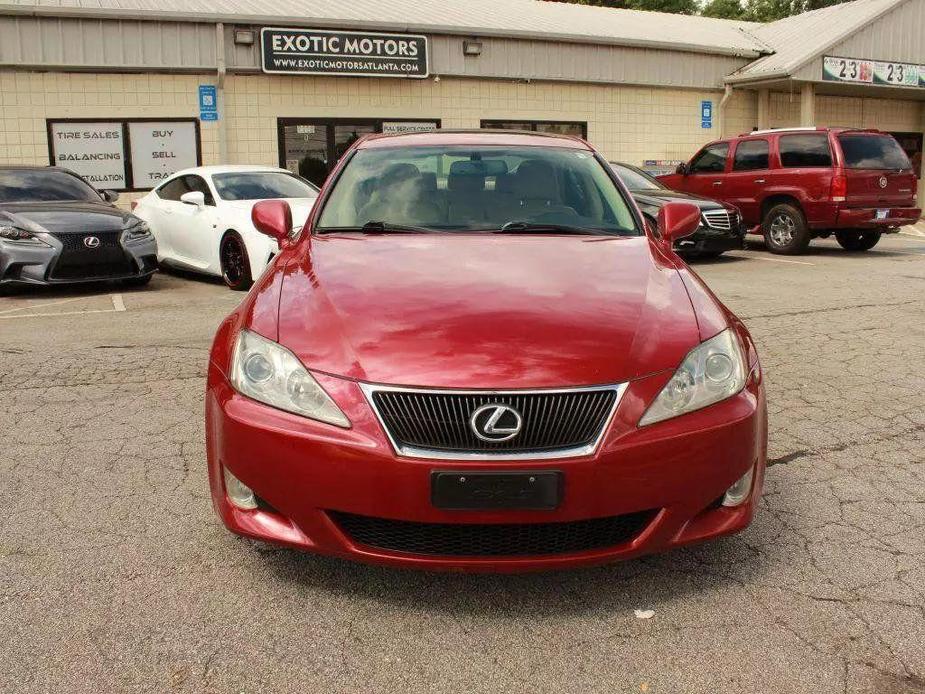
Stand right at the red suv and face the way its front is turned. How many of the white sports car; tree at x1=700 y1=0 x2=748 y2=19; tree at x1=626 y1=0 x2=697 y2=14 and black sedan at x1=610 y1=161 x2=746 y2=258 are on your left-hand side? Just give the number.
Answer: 2

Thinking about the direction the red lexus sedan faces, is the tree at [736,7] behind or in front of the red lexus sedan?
behind

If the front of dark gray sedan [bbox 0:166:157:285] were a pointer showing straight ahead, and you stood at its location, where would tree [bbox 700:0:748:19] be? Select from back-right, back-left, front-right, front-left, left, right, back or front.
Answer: left

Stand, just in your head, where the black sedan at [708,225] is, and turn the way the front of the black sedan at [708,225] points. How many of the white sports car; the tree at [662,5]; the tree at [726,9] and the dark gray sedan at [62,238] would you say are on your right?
2

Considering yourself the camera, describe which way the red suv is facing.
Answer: facing away from the viewer and to the left of the viewer

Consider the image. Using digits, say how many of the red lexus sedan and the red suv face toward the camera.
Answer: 1

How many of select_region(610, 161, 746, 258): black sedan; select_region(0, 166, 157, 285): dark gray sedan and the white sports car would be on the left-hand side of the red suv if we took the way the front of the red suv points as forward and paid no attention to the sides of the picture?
3

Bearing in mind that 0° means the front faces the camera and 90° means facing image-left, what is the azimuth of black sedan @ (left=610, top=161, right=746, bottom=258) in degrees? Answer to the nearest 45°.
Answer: approximately 315°

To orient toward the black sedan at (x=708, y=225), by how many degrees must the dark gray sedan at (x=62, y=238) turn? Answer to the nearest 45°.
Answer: approximately 45° to its left

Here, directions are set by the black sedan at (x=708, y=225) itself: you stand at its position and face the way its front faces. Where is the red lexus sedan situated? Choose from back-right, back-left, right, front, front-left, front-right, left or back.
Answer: front-right
